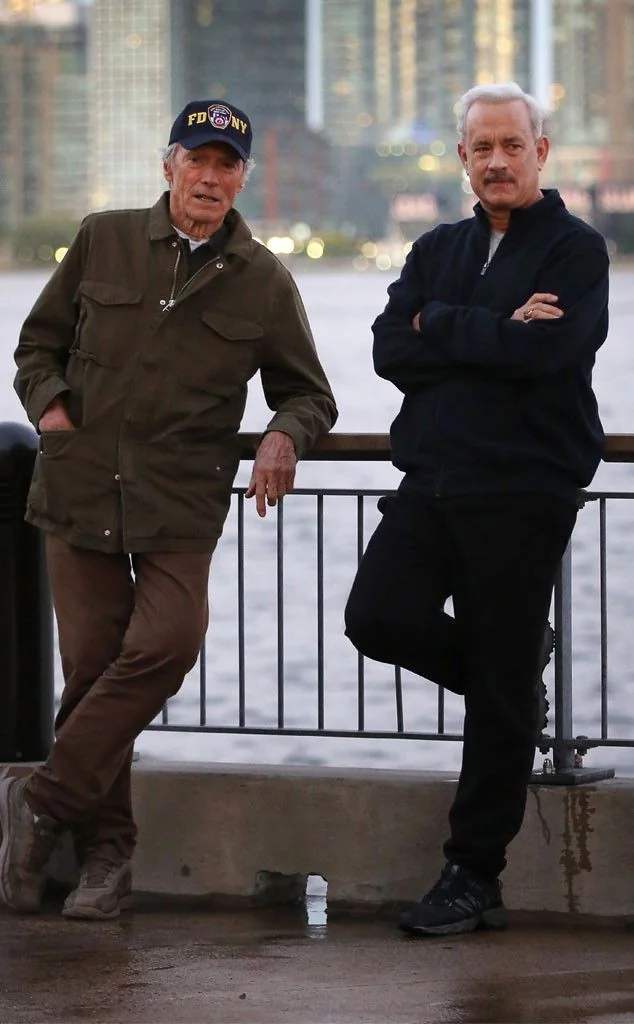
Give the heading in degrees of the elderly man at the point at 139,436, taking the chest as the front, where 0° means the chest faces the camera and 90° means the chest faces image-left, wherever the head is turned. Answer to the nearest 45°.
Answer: approximately 0°

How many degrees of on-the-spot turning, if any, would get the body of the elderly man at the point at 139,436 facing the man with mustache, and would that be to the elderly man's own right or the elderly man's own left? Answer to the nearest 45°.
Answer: approximately 90° to the elderly man's own left

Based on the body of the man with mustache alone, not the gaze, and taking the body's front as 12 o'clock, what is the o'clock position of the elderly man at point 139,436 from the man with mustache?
The elderly man is roughly at 2 o'clock from the man with mustache.

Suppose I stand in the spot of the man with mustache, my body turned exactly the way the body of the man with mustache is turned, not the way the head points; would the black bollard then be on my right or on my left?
on my right

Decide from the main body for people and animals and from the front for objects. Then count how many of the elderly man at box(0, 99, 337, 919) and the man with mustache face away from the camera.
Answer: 0

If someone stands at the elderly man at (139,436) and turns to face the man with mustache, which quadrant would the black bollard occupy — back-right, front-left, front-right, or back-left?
back-left

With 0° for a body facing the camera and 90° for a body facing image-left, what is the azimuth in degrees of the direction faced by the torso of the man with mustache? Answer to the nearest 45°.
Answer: approximately 45°
